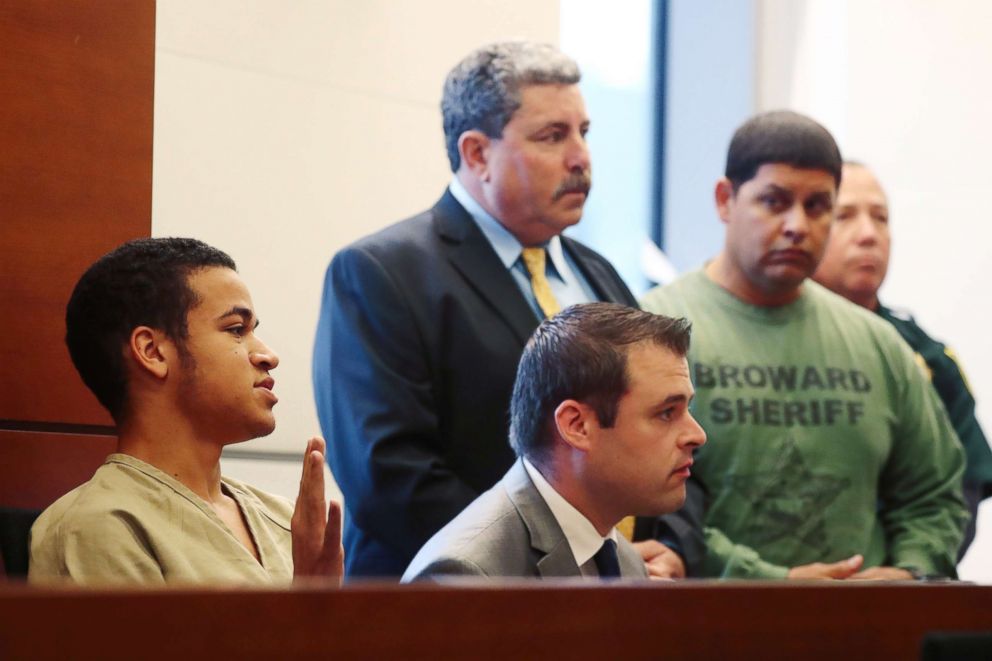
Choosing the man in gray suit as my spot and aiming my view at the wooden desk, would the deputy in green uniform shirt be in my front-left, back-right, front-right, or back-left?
back-left

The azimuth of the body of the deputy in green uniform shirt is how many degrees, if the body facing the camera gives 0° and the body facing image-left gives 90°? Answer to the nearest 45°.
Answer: approximately 0°

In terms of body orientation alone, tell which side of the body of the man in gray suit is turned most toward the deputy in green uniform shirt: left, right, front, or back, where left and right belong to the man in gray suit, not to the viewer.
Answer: left

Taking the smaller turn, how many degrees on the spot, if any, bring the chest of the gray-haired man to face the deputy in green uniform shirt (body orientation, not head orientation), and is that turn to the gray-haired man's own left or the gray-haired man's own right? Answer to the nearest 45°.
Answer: approximately 90° to the gray-haired man's own left

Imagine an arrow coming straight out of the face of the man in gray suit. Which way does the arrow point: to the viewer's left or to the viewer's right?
to the viewer's right

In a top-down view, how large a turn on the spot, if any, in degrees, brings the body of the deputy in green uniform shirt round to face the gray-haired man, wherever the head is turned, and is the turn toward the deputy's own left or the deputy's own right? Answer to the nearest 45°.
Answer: approximately 45° to the deputy's own right
